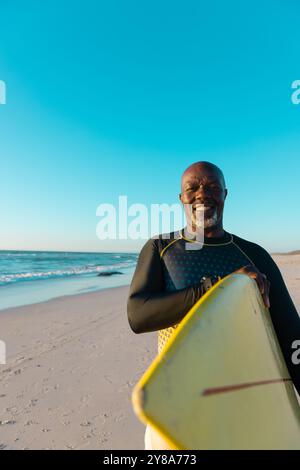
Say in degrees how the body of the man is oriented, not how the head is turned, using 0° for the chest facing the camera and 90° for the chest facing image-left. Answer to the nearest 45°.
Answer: approximately 0°
